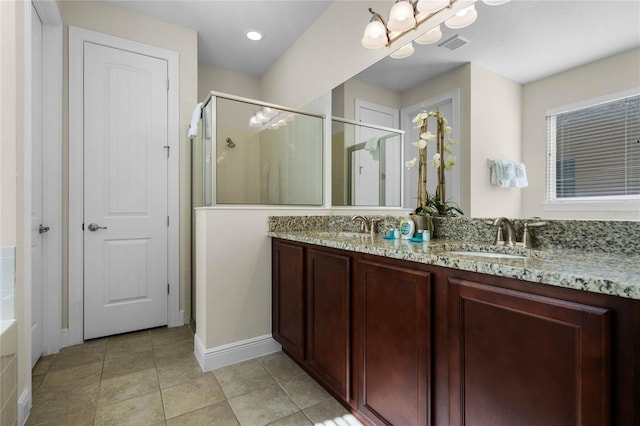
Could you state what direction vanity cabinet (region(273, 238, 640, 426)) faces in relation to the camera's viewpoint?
facing the viewer and to the left of the viewer

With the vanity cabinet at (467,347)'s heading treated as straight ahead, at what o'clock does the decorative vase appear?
The decorative vase is roughly at 4 o'clock from the vanity cabinet.

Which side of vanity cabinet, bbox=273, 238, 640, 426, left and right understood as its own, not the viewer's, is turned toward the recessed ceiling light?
right

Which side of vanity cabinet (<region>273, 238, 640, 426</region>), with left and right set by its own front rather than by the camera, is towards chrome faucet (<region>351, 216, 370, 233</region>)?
right

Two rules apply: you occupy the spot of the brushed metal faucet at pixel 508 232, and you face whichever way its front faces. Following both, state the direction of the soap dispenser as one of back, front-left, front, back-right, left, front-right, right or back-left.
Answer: front-right

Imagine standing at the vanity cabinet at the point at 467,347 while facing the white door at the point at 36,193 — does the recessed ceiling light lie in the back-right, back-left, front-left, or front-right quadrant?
front-right

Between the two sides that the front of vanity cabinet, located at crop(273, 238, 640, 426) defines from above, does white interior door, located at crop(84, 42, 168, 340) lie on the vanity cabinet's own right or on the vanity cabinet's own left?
on the vanity cabinet's own right
